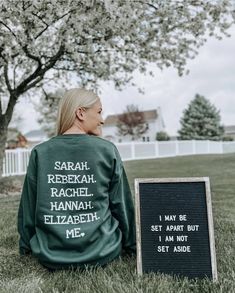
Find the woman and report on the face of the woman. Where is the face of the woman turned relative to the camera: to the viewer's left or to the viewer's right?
to the viewer's right

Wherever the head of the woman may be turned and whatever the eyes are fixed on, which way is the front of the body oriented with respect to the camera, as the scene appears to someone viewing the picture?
away from the camera

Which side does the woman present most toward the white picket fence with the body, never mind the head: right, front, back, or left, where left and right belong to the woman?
front

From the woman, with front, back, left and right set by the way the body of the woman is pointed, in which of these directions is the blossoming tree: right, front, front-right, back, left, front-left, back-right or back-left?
front
